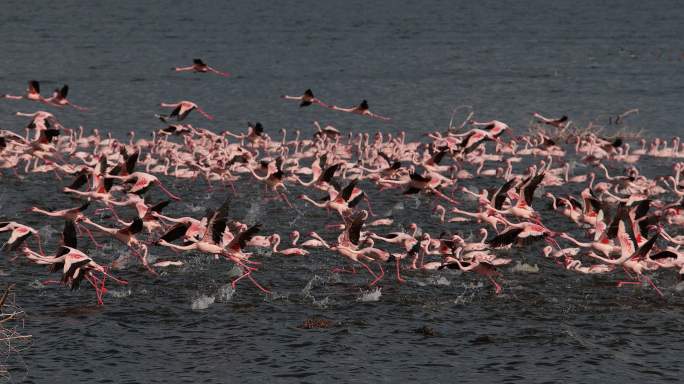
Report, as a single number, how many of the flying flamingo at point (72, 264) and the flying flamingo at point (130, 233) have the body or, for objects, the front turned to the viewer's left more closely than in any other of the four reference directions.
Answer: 2

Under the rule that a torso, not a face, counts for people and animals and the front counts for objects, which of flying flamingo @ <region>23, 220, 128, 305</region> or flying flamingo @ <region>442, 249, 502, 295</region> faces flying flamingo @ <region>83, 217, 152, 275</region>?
flying flamingo @ <region>442, 249, 502, 295</region>

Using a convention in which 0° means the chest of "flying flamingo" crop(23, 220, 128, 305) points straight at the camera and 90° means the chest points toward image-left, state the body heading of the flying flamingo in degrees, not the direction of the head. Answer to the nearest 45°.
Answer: approximately 90°

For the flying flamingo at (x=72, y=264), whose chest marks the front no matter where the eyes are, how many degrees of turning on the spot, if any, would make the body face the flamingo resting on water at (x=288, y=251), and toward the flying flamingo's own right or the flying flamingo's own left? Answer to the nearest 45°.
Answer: approximately 135° to the flying flamingo's own right

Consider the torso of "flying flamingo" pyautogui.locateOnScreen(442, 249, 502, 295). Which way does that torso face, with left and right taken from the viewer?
facing to the left of the viewer

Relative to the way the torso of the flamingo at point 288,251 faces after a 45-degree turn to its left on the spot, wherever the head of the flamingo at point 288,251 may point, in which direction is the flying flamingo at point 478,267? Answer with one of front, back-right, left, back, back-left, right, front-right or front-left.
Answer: left

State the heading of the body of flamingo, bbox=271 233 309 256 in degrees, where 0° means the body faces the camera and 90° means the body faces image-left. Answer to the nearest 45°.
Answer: approximately 90°

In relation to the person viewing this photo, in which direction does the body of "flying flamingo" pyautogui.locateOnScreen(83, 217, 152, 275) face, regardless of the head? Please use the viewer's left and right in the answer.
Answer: facing to the left of the viewer
